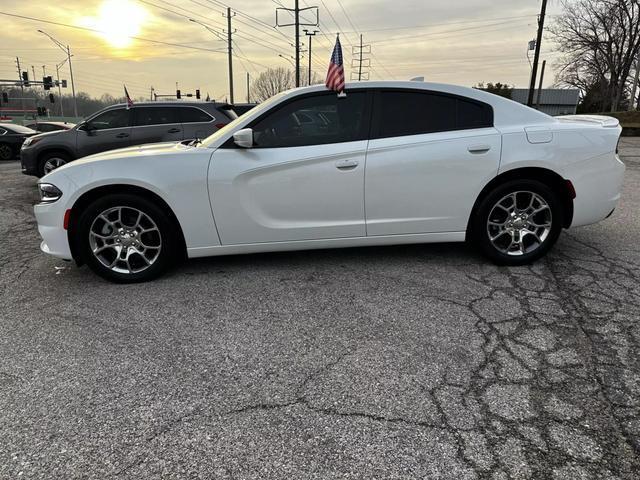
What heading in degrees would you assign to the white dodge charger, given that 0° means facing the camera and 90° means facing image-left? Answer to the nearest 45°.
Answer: approximately 90°
